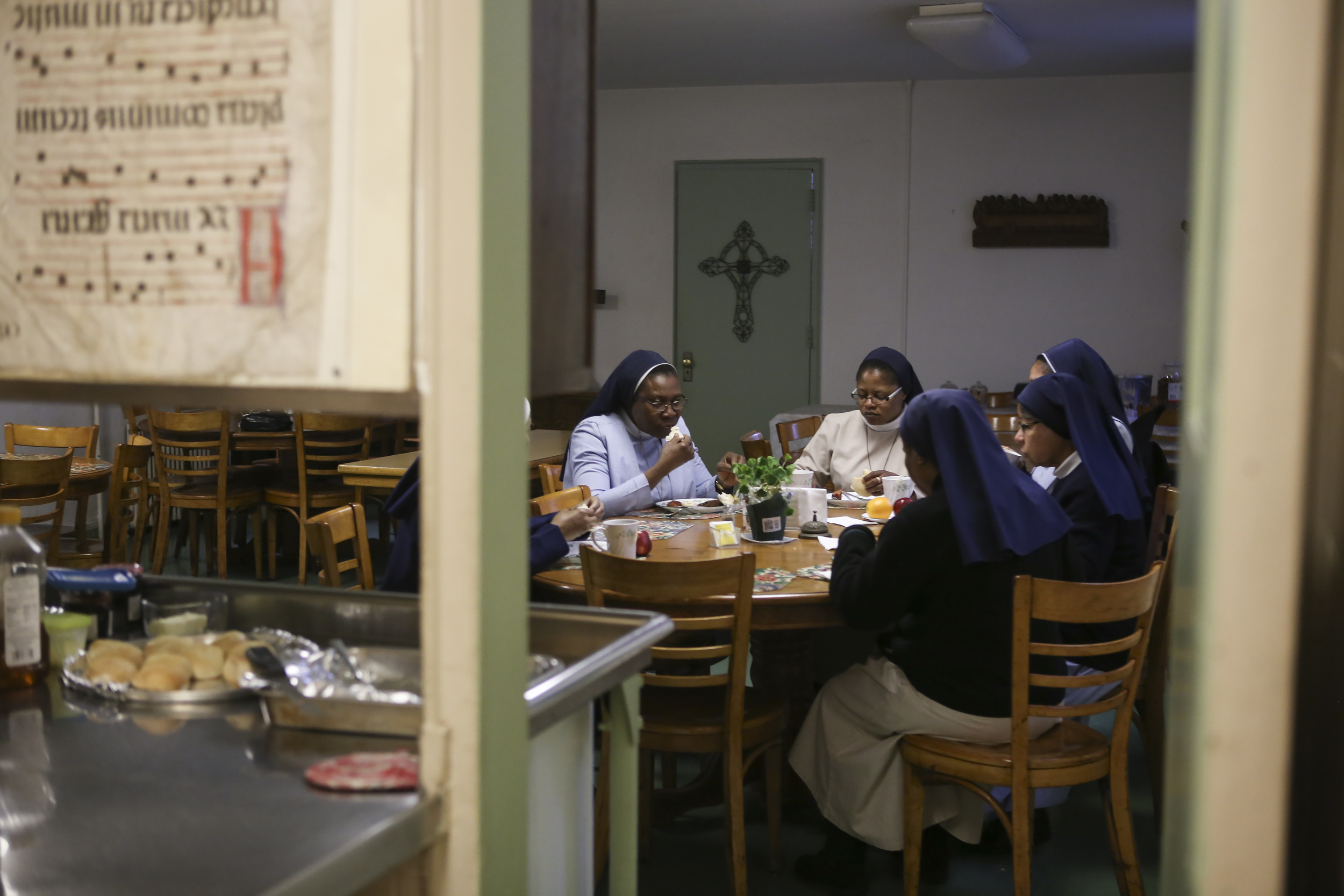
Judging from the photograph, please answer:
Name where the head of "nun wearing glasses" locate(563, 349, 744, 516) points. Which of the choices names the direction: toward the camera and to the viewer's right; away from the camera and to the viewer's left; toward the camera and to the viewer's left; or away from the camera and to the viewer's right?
toward the camera and to the viewer's right

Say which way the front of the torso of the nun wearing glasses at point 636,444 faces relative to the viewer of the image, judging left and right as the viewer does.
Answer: facing the viewer and to the right of the viewer

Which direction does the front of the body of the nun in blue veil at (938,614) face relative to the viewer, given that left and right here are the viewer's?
facing away from the viewer and to the left of the viewer

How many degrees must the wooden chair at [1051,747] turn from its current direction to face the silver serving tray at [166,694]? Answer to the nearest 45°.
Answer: approximately 90° to its left

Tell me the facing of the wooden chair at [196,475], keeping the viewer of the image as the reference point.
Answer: facing away from the viewer and to the right of the viewer

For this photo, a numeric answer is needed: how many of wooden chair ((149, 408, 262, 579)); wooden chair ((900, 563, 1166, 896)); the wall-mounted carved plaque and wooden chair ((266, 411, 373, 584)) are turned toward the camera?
1

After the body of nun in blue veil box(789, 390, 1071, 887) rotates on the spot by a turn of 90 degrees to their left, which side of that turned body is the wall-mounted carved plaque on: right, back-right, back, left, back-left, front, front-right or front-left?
back-right

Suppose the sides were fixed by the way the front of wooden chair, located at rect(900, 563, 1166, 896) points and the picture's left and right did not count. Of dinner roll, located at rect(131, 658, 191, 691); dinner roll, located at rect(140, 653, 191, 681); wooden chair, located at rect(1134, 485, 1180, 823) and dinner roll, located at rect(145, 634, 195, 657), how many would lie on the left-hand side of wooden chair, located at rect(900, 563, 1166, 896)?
3

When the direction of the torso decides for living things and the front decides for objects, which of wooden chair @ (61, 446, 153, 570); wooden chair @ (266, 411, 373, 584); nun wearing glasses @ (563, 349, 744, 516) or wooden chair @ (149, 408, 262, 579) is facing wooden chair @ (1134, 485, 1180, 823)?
the nun wearing glasses

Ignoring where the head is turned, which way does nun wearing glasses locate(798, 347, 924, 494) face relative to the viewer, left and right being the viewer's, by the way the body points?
facing the viewer and to the left of the viewer

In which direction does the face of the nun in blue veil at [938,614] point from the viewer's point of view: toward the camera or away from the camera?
away from the camera

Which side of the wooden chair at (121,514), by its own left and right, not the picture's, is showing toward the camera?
left

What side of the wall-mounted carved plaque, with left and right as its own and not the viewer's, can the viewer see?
front

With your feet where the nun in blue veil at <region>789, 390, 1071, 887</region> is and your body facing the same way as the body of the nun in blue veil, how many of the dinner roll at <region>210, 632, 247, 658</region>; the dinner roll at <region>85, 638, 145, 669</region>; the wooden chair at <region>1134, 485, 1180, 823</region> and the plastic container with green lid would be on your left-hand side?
3

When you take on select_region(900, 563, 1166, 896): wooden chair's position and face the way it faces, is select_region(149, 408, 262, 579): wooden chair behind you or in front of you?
in front

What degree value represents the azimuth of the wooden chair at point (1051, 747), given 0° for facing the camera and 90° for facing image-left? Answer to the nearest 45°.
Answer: approximately 135°

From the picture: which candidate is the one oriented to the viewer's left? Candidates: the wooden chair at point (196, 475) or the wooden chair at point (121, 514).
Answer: the wooden chair at point (121, 514)

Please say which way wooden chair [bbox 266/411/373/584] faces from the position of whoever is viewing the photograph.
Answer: facing away from the viewer and to the left of the viewer
